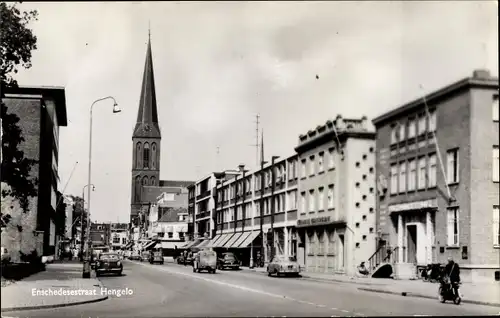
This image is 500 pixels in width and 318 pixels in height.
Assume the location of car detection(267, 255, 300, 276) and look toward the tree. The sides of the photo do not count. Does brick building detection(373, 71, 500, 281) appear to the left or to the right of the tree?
left

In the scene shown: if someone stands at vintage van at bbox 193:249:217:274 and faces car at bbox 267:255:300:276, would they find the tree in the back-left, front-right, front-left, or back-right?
front-right

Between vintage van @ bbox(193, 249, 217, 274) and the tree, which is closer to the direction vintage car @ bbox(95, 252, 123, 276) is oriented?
the tree

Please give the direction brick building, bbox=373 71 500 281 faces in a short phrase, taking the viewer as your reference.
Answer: facing the viewer and to the left of the viewer

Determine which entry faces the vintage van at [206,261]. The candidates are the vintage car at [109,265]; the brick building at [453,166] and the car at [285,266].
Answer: the car

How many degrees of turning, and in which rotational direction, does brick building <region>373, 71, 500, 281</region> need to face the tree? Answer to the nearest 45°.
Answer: approximately 45° to its right

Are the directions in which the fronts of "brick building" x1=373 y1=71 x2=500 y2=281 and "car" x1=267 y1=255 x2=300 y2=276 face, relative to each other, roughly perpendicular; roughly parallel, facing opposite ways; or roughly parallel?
roughly perpendicular

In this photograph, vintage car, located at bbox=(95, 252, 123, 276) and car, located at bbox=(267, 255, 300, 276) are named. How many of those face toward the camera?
1

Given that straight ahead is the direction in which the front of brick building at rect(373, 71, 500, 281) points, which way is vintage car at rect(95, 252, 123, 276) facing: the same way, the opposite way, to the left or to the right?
to the left

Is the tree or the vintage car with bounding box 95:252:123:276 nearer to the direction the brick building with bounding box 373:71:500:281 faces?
the tree

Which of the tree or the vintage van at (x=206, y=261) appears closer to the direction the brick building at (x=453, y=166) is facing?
the tree

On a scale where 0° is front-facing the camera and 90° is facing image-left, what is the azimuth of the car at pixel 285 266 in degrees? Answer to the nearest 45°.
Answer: approximately 135°

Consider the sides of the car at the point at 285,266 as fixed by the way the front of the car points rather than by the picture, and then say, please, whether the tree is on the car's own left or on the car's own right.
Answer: on the car's own left

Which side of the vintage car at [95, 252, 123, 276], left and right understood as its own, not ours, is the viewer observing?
front

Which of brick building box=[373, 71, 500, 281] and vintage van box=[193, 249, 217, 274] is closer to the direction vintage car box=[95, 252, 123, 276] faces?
the brick building
